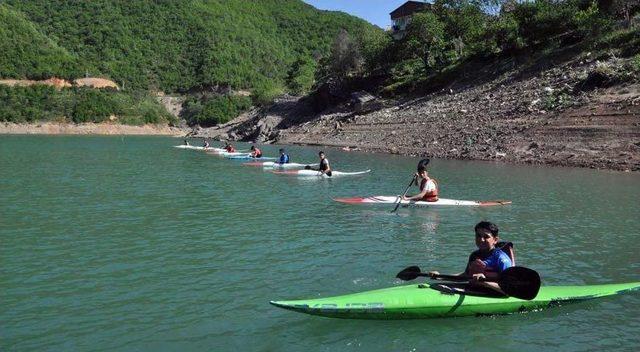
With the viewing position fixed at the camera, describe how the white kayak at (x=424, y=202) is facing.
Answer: facing to the left of the viewer

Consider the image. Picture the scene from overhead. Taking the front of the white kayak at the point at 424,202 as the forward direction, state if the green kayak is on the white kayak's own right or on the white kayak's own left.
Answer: on the white kayak's own left

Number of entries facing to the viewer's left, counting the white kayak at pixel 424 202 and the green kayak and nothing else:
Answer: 2

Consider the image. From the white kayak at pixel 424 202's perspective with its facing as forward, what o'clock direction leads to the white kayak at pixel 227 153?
the white kayak at pixel 227 153 is roughly at 2 o'clock from the white kayak at pixel 424 202.

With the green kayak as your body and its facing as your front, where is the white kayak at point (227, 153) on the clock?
The white kayak is roughly at 2 o'clock from the green kayak.

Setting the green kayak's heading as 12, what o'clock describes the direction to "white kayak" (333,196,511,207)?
The white kayak is roughly at 3 o'clock from the green kayak.

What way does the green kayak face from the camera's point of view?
to the viewer's left
